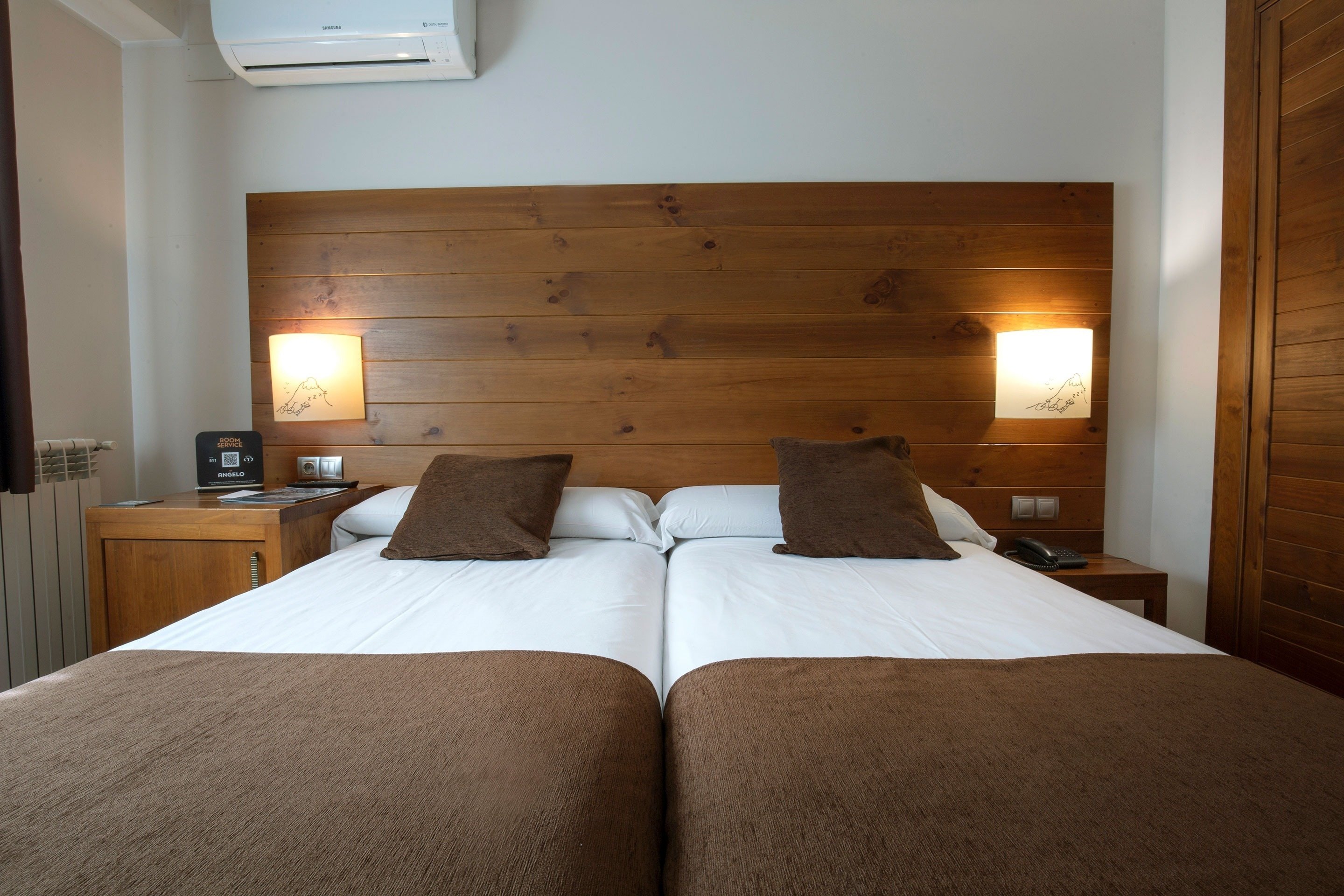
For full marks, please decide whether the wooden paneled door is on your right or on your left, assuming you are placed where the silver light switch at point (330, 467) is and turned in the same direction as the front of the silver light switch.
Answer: on your left

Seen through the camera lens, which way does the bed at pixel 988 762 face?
facing the viewer

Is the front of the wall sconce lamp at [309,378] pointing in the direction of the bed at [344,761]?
yes

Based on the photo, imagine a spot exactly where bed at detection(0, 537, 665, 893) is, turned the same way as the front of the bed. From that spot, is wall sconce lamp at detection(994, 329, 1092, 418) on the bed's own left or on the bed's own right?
on the bed's own left

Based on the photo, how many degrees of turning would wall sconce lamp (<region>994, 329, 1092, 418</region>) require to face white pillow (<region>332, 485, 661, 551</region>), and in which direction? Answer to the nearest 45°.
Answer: approximately 45° to its right

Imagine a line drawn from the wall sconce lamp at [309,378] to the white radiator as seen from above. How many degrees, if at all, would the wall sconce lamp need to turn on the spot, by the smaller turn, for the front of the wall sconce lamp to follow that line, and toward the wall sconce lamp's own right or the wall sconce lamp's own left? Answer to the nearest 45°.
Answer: approximately 90° to the wall sconce lamp's own right

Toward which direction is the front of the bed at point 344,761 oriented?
toward the camera

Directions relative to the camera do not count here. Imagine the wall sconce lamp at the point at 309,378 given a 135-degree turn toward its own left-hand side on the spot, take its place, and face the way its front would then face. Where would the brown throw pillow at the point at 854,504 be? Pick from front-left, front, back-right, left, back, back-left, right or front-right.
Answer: right

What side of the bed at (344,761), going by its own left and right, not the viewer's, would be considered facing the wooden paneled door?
left

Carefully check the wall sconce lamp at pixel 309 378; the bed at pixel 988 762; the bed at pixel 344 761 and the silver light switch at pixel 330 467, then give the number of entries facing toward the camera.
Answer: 4

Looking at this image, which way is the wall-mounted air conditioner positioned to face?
toward the camera

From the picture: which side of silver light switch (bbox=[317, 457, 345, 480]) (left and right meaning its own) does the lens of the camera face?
front
